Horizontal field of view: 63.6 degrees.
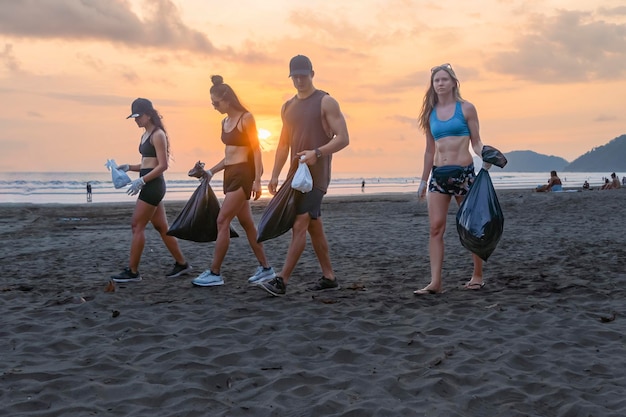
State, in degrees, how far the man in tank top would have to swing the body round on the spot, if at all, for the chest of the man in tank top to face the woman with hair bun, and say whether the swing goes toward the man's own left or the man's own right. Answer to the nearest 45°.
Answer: approximately 90° to the man's own right

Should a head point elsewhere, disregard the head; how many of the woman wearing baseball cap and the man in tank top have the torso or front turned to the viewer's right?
0

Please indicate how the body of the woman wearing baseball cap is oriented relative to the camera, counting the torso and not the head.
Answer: to the viewer's left

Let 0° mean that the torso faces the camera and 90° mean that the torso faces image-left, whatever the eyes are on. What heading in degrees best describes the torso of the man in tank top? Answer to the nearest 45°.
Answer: approximately 45°

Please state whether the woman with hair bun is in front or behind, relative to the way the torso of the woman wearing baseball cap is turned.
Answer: behind

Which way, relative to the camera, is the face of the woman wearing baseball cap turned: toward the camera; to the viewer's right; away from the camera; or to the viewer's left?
to the viewer's left

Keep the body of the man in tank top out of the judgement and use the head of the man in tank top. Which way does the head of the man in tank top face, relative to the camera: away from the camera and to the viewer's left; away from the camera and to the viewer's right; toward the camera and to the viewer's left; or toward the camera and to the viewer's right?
toward the camera and to the viewer's left

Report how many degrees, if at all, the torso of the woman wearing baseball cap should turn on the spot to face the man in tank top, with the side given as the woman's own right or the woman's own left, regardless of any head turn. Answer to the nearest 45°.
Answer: approximately 135° to the woman's own left

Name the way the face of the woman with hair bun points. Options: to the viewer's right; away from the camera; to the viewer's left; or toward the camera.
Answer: to the viewer's left
